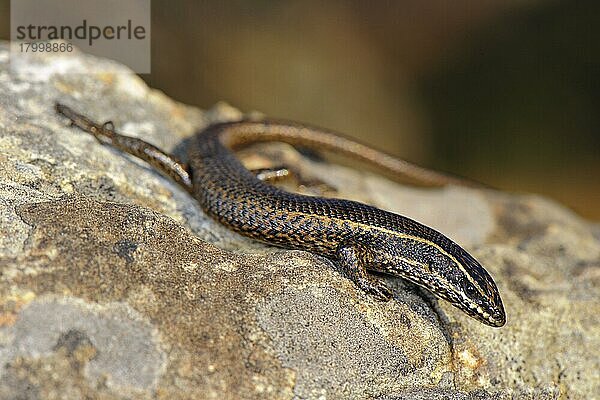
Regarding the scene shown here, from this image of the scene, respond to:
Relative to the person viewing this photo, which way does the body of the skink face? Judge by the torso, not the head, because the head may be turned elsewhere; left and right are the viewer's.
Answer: facing the viewer and to the right of the viewer
